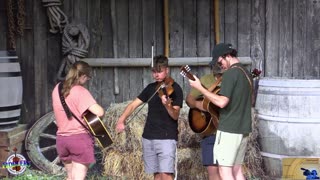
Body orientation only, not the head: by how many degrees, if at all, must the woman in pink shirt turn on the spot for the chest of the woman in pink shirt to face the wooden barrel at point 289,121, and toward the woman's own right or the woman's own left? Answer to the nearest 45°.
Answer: approximately 45° to the woman's own right

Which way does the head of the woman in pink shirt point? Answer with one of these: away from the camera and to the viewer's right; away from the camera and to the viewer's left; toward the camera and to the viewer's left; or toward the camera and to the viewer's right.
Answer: away from the camera and to the viewer's right

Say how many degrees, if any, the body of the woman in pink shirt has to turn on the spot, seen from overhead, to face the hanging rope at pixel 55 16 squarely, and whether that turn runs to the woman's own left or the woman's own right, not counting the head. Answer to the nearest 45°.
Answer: approximately 45° to the woman's own left

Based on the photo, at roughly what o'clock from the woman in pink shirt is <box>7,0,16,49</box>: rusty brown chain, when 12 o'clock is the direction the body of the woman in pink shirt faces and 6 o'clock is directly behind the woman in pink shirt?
The rusty brown chain is roughly at 10 o'clock from the woman in pink shirt.

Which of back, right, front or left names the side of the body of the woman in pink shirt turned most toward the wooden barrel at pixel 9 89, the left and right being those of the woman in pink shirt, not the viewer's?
left

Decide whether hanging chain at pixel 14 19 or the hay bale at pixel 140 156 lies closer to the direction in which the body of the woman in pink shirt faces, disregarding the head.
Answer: the hay bale

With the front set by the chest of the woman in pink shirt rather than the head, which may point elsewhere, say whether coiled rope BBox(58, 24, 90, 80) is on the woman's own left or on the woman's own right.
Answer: on the woman's own left

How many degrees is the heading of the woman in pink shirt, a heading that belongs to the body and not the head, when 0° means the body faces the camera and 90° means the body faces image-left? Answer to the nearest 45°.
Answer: approximately 225°
